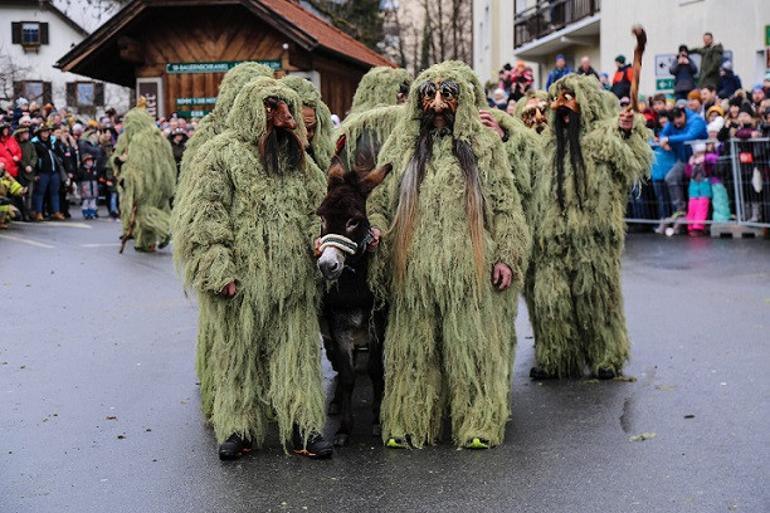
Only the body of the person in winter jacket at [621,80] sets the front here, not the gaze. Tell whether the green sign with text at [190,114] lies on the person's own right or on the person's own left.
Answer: on the person's own right

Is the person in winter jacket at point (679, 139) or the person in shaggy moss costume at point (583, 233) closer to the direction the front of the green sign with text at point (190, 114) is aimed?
the person in shaggy moss costume

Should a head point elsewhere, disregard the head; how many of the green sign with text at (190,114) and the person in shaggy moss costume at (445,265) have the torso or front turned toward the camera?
2

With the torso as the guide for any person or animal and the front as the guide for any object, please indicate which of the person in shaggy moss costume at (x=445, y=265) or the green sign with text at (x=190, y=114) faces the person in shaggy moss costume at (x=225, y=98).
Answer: the green sign with text

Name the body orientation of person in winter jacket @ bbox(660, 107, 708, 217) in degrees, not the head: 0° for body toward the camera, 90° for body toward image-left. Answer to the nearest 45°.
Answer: approximately 45°

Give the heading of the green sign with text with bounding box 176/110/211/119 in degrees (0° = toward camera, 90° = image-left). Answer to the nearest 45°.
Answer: approximately 0°

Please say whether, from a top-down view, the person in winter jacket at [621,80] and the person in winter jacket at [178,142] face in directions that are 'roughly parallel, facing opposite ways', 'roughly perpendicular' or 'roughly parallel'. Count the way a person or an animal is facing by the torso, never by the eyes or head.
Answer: roughly perpendicular

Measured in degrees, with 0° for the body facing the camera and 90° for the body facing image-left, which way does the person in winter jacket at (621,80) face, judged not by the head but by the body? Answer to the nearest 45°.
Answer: approximately 45°

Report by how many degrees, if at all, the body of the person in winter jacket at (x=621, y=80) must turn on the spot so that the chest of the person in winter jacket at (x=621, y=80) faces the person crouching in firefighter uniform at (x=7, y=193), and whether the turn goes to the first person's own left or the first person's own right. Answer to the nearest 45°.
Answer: approximately 45° to the first person's own right

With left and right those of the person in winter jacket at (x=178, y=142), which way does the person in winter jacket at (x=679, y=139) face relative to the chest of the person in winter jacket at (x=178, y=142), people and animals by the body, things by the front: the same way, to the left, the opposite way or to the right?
to the right
